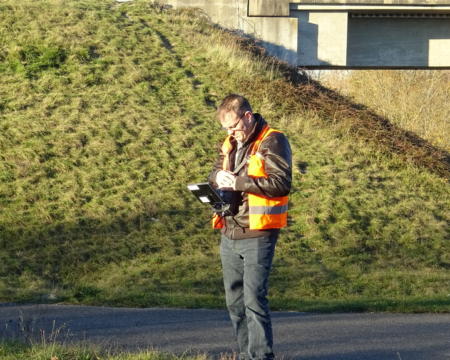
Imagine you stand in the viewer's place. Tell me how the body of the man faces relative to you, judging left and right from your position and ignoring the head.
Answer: facing the viewer and to the left of the viewer

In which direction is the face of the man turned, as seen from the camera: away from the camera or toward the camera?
toward the camera

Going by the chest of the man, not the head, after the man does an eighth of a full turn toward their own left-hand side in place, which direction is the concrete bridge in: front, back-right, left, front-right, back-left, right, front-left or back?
back
